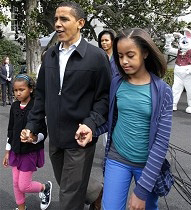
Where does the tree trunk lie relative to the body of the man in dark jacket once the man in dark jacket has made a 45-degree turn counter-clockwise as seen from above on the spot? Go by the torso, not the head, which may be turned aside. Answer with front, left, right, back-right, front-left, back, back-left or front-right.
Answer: back

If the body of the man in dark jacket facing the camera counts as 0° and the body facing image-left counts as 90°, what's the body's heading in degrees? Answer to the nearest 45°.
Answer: approximately 45°

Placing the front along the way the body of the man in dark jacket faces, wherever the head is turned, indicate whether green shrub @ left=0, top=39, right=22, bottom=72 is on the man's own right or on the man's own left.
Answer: on the man's own right
